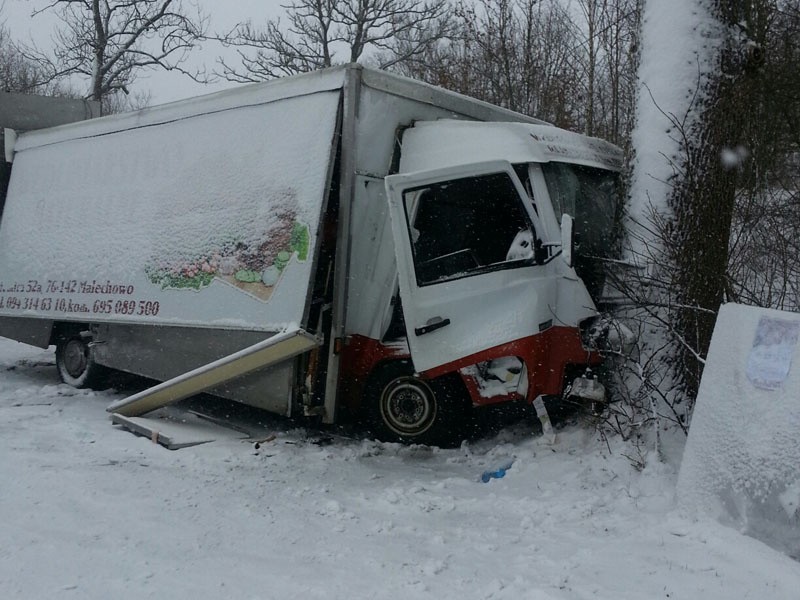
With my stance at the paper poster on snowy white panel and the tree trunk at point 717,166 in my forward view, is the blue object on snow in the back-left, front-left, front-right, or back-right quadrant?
front-left

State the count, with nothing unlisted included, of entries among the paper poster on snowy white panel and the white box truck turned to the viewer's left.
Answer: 0

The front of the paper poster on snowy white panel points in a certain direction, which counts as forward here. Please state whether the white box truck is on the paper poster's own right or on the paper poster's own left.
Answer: on the paper poster's own right

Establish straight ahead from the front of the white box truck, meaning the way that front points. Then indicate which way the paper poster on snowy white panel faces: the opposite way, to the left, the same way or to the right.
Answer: to the right

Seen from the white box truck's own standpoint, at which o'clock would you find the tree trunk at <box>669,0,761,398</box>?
The tree trunk is roughly at 11 o'clock from the white box truck.

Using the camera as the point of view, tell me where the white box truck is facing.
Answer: facing the viewer and to the right of the viewer

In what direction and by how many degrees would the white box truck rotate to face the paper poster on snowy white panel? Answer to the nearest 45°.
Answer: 0° — it already faces it

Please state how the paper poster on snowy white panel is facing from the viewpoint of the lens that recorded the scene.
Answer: facing the viewer

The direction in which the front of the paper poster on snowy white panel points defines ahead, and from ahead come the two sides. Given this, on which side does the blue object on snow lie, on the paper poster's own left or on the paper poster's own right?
on the paper poster's own right
